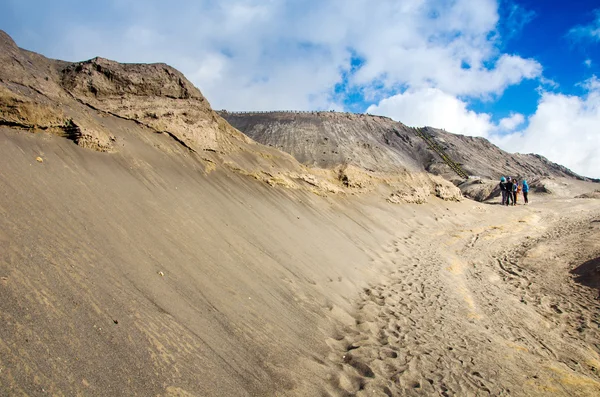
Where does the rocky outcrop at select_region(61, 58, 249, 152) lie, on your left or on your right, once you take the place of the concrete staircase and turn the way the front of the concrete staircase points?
on your right

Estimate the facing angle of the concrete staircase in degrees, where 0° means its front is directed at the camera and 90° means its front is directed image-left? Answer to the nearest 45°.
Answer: approximately 315°
